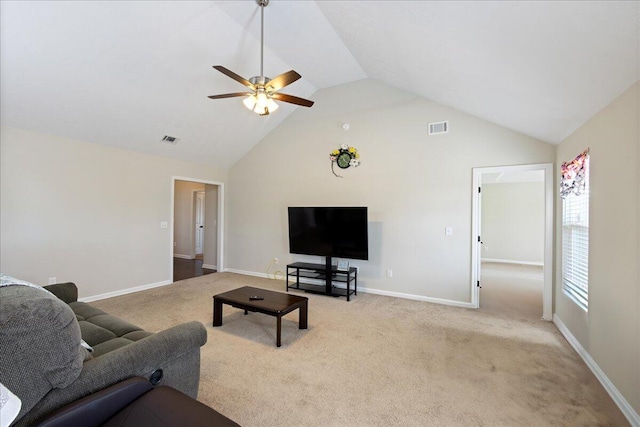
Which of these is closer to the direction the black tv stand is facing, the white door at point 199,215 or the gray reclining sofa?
the gray reclining sofa

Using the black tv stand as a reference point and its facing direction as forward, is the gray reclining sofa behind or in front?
in front

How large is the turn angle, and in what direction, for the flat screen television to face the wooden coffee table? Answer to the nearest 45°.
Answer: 0° — it already faces it

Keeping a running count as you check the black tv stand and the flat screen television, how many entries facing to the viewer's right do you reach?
0

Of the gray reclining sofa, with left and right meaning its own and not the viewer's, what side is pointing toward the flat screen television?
front

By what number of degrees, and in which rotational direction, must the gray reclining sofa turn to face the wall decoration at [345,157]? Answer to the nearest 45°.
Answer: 0° — it already faces it

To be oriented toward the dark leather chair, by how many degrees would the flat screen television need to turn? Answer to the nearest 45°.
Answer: approximately 45° to its left

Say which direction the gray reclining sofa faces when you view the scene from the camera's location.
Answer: facing away from the viewer and to the right of the viewer
